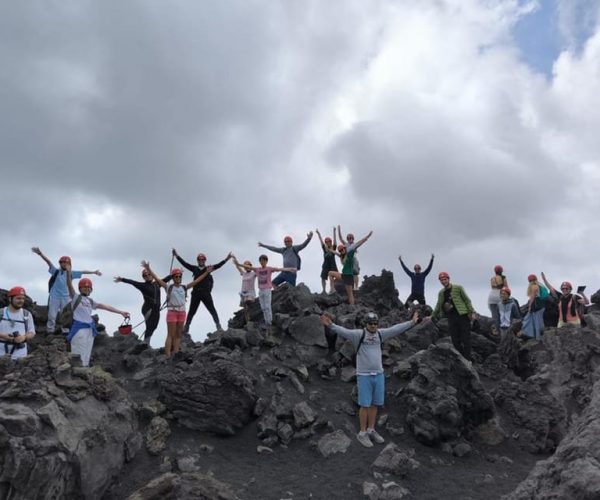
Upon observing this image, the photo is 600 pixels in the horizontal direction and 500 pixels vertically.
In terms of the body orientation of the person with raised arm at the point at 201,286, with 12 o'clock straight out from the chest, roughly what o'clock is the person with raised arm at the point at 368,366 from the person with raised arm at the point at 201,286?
the person with raised arm at the point at 368,366 is roughly at 11 o'clock from the person with raised arm at the point at 201,286.

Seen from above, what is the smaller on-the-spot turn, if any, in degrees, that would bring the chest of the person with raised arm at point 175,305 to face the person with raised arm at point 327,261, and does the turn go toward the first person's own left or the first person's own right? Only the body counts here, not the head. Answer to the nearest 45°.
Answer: approximately 135° to the first person's own left

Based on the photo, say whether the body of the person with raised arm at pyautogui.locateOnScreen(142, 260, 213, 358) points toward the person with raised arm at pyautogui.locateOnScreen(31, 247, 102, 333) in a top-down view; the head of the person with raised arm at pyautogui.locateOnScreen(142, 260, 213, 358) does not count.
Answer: no

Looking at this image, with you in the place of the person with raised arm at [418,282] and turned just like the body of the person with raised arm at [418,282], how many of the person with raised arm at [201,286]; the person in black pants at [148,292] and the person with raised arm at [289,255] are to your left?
0

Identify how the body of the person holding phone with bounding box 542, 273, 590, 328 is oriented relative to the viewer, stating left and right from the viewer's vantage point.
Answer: facing the viewer

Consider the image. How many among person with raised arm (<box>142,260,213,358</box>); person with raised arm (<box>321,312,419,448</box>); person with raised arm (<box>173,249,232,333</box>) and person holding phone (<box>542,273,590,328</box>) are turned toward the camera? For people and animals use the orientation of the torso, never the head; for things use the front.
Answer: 4

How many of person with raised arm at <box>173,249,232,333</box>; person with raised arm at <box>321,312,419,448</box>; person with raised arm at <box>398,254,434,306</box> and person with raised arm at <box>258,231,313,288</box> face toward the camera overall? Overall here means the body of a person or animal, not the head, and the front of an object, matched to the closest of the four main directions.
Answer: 4

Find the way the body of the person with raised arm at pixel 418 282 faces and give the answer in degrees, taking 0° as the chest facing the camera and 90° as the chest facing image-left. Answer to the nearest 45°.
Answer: approximately 0°

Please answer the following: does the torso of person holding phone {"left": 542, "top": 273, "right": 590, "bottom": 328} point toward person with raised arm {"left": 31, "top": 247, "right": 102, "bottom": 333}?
no

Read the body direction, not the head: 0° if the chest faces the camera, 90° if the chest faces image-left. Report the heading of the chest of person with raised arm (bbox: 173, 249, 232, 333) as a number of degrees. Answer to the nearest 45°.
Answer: approximately 0°

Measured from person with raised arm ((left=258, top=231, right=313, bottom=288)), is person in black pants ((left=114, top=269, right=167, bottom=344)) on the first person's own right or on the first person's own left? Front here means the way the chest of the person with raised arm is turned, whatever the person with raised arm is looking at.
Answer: on the first person's own right

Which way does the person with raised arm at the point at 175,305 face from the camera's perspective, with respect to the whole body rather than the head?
toward the camera

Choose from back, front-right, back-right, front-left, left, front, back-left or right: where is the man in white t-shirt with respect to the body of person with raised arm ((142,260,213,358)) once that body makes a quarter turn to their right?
front-left

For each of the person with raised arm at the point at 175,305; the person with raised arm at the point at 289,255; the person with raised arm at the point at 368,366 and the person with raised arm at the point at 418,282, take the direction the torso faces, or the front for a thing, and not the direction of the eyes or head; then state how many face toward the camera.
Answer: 4

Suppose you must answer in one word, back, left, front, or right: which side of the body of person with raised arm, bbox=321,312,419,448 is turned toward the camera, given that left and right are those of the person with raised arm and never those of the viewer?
front

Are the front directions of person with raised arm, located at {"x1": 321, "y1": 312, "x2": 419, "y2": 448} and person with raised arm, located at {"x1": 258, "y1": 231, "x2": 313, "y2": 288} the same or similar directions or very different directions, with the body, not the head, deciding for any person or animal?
same or similar directions

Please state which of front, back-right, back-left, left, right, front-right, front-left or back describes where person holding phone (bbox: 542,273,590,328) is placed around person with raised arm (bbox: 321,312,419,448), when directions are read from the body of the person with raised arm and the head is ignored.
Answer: back-left

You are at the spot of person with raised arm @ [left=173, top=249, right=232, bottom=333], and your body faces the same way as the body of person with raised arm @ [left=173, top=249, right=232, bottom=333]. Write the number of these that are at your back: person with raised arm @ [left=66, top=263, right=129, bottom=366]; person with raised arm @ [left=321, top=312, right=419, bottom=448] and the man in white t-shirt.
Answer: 0

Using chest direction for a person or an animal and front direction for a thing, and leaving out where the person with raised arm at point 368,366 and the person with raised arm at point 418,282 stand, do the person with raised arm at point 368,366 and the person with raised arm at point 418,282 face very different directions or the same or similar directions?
same or similar directions

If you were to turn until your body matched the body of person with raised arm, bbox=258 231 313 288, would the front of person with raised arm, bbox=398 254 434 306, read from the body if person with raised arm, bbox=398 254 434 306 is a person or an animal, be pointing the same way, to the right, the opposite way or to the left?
the same way

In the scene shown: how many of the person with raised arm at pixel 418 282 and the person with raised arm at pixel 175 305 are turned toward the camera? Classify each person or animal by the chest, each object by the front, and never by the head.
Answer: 2
